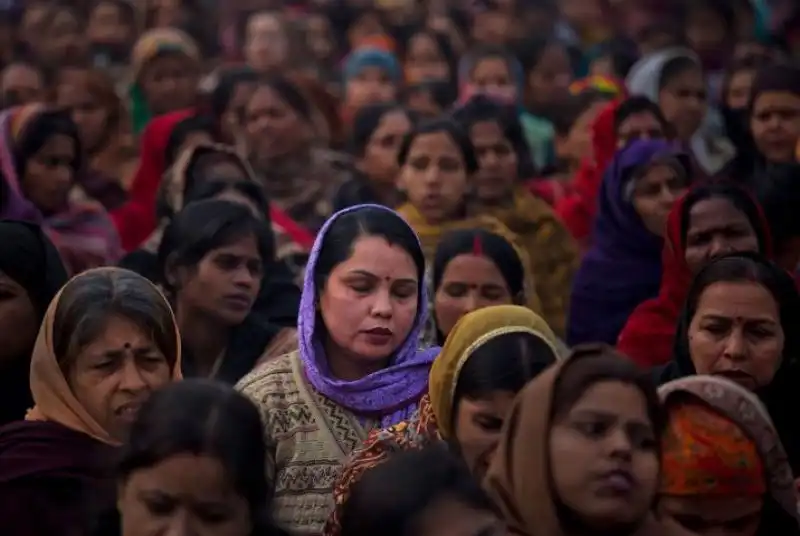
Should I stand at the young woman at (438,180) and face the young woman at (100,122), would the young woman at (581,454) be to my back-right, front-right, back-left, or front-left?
back-left

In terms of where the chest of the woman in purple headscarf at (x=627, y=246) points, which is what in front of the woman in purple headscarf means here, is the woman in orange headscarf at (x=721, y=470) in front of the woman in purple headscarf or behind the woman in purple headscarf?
in front

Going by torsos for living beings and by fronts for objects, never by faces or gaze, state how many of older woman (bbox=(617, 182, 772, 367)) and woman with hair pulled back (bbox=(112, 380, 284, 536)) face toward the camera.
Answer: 2

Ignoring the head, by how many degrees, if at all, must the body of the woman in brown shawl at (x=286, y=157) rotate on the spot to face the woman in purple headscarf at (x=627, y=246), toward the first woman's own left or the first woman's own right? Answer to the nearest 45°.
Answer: approximately 90° to the first woman's own left

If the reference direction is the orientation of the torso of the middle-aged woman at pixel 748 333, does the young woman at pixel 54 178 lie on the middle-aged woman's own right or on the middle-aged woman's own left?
on the middle-aged woman's own right

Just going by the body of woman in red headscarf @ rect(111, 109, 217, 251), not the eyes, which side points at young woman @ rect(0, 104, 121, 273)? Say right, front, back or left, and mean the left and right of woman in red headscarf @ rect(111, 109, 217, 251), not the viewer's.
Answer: right

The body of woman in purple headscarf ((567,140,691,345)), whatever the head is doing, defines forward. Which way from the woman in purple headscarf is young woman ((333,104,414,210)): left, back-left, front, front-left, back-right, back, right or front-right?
back
